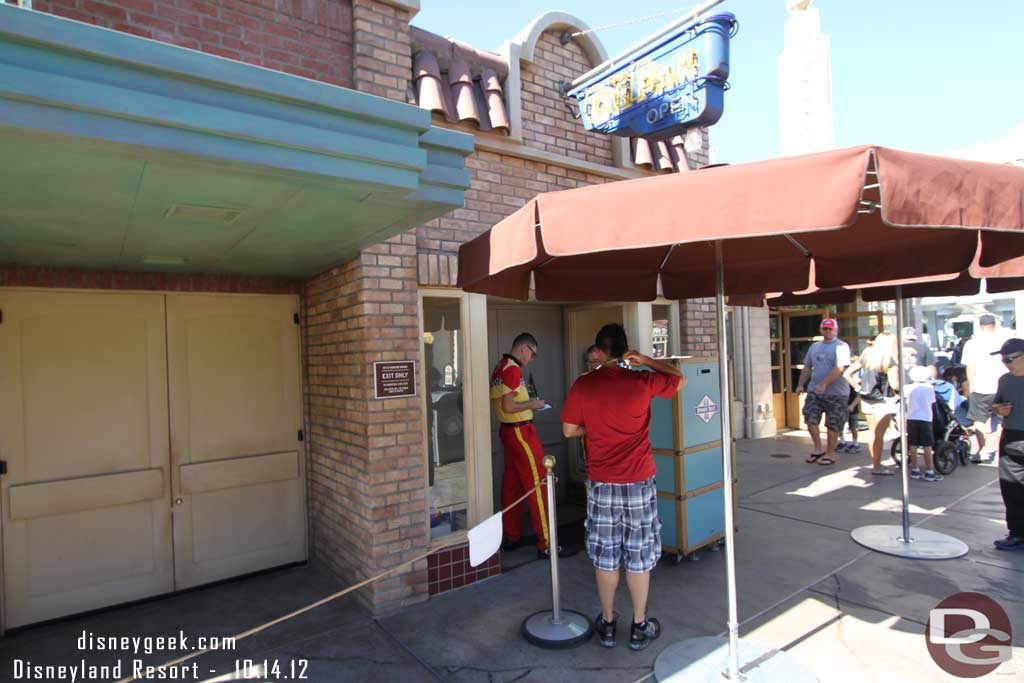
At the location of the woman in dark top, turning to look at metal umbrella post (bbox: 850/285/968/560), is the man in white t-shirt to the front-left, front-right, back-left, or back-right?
back-left

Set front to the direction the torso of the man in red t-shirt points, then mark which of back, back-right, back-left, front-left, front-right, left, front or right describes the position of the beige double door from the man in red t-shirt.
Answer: left

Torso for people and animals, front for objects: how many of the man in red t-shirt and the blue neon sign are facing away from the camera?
1

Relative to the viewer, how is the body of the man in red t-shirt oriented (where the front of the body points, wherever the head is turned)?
away from the camera

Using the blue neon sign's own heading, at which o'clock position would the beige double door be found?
The beige double door is roughly at 1 o'clock from the blue neon sign.

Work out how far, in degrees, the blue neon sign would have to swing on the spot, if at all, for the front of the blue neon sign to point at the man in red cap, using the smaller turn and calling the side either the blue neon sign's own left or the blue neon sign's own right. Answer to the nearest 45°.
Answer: approximately 180°

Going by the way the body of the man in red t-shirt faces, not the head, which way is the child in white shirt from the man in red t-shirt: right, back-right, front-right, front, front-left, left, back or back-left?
front-right

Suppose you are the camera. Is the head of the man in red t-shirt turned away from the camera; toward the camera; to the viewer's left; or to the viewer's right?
away from the camera

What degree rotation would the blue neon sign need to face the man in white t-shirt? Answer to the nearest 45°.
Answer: approximately 180°

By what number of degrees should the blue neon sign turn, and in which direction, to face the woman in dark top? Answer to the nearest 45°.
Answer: approximately 180°

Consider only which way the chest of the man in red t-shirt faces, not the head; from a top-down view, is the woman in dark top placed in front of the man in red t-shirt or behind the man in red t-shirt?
in front

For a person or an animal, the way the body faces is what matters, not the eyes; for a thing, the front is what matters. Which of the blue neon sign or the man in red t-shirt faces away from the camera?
the man in red t-shirt

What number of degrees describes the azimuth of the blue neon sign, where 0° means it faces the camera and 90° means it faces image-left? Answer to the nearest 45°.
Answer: approximately 45°
